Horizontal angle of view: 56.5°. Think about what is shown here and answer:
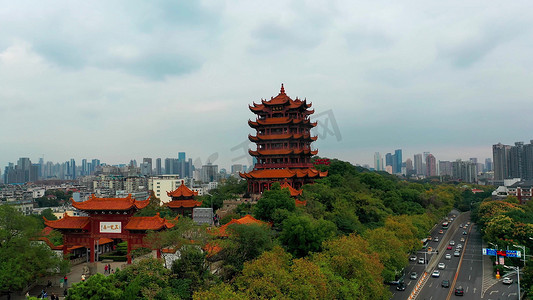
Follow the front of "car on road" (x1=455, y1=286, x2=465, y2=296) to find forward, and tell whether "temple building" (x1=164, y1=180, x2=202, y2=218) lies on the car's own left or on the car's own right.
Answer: on the car's own left

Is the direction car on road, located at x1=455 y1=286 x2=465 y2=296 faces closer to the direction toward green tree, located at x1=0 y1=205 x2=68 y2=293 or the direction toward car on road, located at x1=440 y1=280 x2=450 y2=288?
the car on road

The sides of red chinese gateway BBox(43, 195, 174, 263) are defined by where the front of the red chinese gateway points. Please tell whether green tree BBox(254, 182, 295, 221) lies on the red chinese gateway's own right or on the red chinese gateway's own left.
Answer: on the red chinese gateway's own left

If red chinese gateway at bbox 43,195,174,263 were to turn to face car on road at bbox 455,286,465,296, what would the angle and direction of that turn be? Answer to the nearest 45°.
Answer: approximately 90° to its left

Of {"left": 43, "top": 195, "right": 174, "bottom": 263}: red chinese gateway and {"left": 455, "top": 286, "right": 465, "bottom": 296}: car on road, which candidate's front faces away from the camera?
the car on road

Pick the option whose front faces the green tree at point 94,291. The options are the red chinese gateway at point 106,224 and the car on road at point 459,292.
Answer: the red chinese gateway

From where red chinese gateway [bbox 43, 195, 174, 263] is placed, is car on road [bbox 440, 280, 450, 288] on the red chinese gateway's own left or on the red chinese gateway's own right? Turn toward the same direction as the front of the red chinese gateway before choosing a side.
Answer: on the red chinese gateway's own left

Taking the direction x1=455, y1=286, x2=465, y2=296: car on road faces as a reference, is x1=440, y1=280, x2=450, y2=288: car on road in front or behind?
in front

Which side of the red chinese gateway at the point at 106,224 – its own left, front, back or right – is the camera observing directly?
front

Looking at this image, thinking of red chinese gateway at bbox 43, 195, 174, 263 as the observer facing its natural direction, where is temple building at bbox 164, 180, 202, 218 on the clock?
temple building at bbox 164, 180, 202, 218 is roughly at 7 o'clock from red chinese gateway at bbox 43, 195, 174, 263.

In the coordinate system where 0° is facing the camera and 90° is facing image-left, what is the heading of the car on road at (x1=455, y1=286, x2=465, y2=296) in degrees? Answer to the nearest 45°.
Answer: approximately 180°
